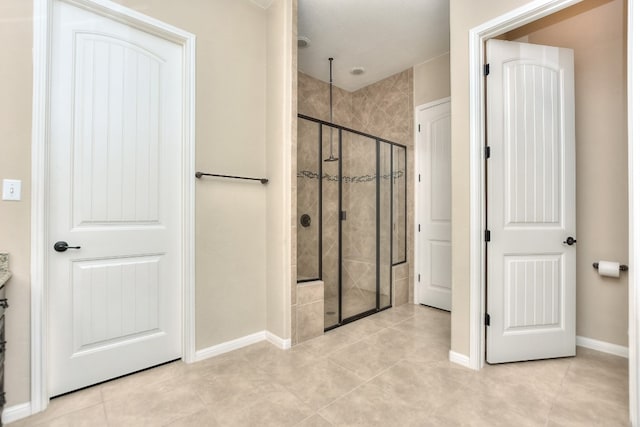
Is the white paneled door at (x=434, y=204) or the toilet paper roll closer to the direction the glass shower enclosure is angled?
the toilet paper roll

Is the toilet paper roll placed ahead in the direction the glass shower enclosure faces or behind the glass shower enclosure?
ahead

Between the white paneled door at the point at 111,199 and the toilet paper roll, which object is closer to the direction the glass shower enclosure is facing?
the toilet paper roll

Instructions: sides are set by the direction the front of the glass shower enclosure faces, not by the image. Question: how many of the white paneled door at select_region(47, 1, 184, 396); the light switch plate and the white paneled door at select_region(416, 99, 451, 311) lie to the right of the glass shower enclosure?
2

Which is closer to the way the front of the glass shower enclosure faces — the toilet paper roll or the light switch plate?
the toilet paper roll

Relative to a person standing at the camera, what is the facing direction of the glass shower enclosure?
facing the viewer and to the right of the viewer

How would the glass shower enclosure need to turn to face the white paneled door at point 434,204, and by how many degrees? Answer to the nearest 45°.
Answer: approximately 90° to its left

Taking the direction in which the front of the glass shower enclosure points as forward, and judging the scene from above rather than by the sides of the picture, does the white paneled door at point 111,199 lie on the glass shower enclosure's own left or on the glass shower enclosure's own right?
on the glass shower enclosure's own right

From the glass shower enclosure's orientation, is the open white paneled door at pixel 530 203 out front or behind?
out front

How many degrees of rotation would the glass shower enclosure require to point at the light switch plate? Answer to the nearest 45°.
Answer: approximately 90° to its right

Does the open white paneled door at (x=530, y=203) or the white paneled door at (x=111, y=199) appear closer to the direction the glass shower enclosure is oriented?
the open white paneled door
